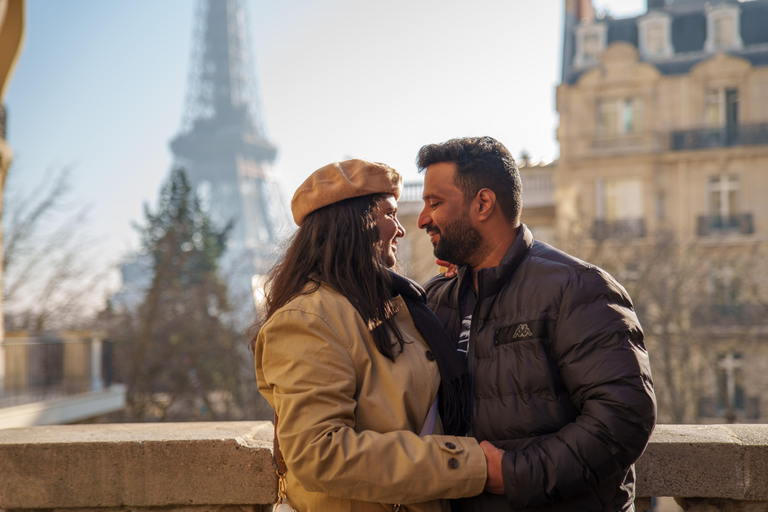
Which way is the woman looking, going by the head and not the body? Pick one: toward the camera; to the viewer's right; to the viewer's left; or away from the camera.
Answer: to the viewer's right

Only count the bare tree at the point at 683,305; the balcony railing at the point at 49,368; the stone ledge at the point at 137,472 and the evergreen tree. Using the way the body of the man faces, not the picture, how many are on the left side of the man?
0

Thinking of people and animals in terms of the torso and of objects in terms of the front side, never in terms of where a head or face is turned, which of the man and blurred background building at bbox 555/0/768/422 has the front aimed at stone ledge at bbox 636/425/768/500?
the blurred background building

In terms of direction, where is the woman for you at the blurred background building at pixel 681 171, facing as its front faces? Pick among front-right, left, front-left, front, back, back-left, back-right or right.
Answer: front

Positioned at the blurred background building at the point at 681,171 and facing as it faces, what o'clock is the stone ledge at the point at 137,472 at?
The stone ledge is roughly at 12 o'clock from the blurred background building.

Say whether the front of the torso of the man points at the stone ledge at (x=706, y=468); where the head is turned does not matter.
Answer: no

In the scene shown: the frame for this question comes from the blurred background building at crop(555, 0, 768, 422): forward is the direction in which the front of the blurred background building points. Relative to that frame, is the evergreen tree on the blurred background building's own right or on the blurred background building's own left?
on the blurred background building's own right

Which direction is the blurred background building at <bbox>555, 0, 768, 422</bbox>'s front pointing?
toward the camera

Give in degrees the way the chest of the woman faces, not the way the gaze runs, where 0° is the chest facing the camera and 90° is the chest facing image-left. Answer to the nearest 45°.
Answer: approximately 270°

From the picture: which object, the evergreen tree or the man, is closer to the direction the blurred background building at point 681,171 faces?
the man

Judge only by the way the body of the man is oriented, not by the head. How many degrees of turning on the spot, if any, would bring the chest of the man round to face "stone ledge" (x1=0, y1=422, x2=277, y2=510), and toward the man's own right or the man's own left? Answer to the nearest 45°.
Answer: approximately 45° to the man's own right

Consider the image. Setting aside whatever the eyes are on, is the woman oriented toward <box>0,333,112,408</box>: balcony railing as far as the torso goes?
no

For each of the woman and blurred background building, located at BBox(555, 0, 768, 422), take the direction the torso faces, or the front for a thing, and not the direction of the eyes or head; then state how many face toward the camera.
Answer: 1

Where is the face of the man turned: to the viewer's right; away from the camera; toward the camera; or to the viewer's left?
to the viewer's left

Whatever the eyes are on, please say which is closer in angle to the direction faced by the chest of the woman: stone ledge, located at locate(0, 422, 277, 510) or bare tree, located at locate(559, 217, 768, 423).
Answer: the bare tree

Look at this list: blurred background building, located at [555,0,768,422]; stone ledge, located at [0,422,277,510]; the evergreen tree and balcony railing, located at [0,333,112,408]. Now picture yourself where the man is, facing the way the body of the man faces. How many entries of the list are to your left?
0
